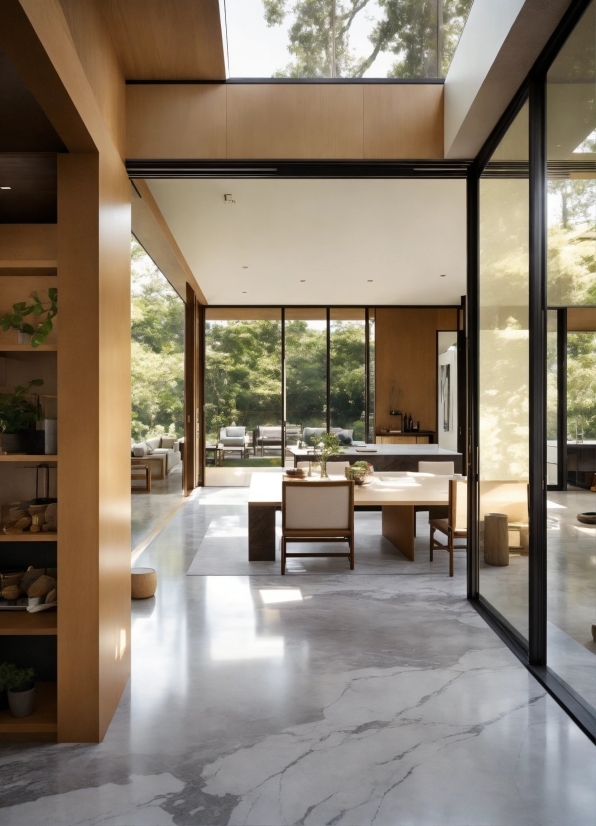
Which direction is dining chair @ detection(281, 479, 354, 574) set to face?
away from the camera

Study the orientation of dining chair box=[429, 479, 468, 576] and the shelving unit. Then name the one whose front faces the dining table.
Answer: the dining chair

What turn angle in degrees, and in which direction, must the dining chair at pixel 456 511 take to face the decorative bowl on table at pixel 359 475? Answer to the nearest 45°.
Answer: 0° — it already faces it

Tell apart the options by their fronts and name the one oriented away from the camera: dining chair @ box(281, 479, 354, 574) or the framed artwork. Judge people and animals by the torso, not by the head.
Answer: the dining chair

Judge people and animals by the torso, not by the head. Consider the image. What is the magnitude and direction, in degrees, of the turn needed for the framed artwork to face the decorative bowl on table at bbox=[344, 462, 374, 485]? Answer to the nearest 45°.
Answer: approximately 90° to its left

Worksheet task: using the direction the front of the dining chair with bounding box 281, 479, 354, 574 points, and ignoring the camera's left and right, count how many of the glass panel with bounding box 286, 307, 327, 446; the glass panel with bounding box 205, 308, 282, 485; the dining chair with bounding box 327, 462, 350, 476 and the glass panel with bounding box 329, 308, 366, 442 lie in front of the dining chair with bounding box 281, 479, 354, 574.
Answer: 4

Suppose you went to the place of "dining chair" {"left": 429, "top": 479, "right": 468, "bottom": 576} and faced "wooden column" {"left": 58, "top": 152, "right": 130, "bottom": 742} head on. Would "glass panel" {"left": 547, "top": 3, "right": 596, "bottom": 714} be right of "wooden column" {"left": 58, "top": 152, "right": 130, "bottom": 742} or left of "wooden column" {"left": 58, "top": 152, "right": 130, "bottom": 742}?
left

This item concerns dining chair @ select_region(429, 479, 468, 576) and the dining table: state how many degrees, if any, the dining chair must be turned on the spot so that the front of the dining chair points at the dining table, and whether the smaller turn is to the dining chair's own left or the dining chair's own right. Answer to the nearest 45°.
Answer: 0° — it already faces it

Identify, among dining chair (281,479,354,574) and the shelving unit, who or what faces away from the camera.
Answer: the dining chair

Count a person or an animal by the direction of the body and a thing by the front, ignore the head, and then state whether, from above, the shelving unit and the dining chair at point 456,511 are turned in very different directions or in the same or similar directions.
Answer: very different directions

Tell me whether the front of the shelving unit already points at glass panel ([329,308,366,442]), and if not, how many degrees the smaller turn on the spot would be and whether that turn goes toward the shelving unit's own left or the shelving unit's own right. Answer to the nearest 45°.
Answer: approximately 135° to the shelving unit's own left

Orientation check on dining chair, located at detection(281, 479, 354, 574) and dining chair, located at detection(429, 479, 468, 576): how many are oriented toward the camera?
0

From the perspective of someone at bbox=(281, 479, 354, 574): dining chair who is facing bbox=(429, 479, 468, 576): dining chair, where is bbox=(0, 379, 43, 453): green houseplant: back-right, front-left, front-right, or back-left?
back-right

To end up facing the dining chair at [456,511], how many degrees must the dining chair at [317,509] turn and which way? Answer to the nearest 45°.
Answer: approximately 90° to its right

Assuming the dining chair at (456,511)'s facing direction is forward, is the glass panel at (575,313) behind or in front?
behind
